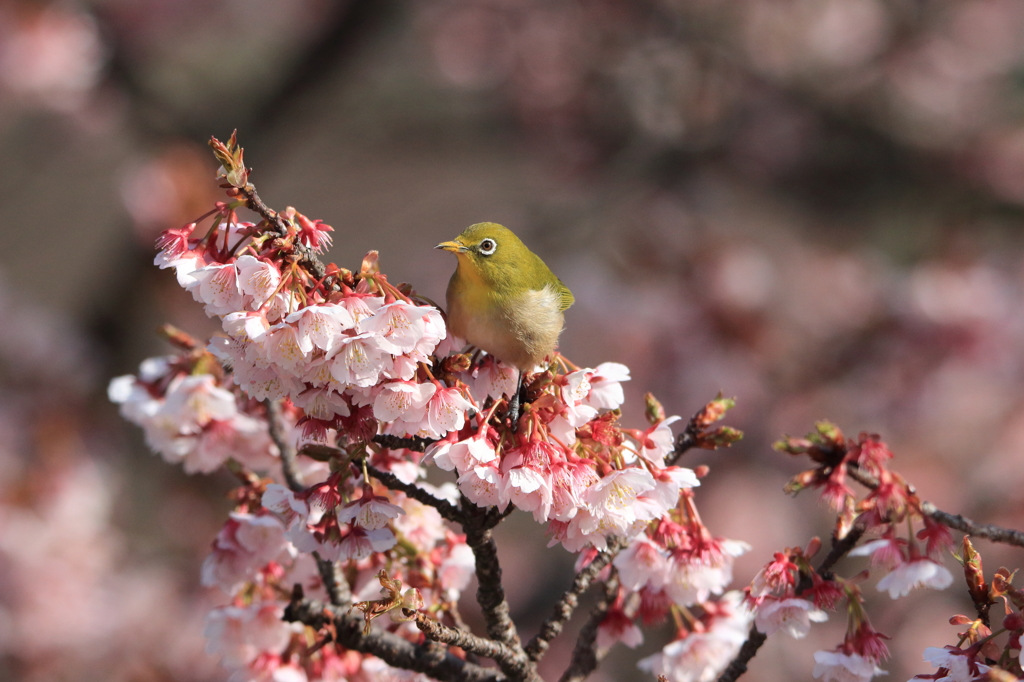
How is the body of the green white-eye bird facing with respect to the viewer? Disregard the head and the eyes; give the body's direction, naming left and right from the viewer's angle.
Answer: facing the viewer and to the left of the viewer
